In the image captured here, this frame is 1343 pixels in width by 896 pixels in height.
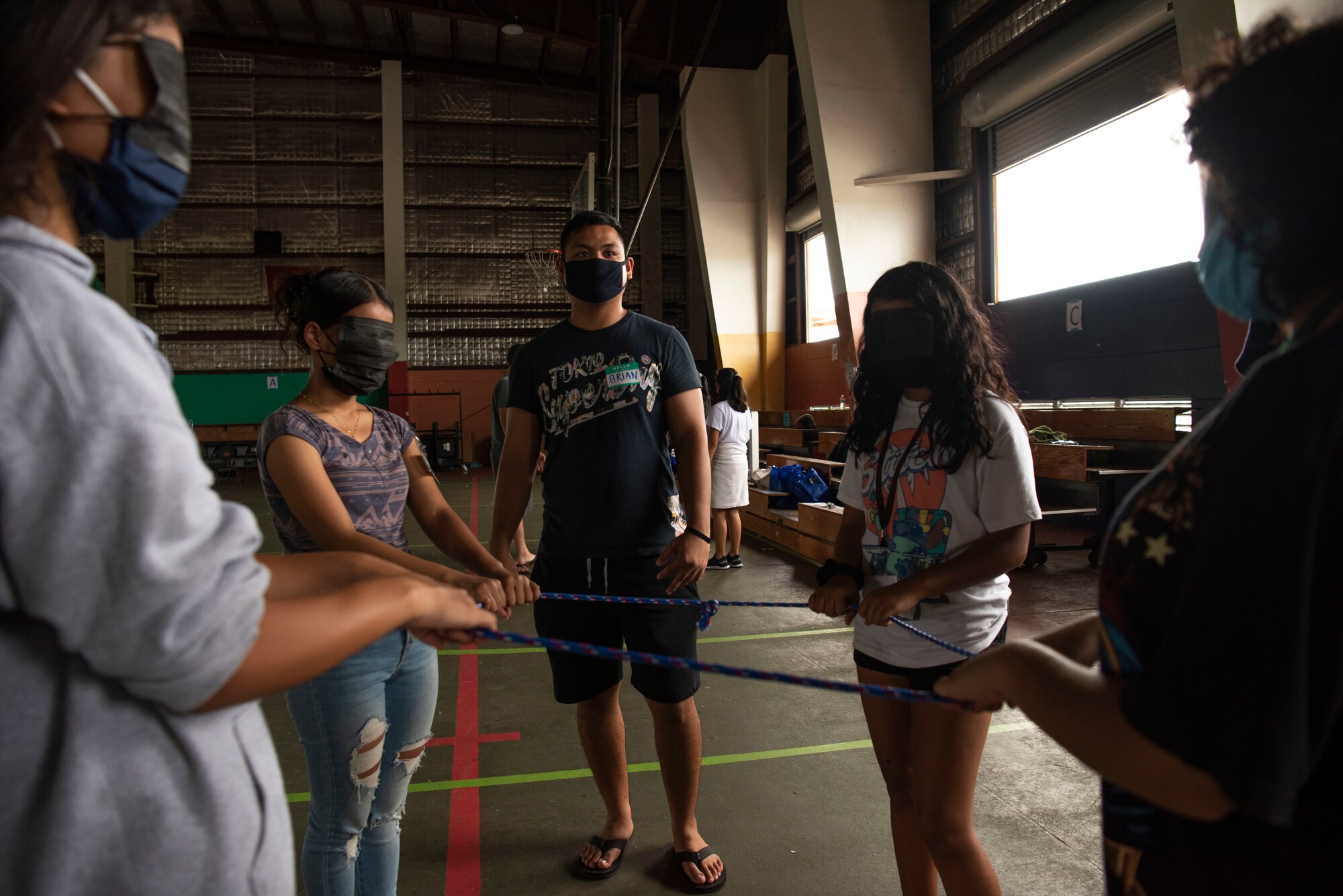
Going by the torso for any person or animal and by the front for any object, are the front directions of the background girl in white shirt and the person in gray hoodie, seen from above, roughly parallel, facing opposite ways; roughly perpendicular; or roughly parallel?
roughly perpendicular

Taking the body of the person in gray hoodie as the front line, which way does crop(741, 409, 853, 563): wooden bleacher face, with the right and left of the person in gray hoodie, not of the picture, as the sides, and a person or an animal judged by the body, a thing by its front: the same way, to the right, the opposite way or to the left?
the opposite way

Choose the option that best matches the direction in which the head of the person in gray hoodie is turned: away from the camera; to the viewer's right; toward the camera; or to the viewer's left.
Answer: to the viewer's right

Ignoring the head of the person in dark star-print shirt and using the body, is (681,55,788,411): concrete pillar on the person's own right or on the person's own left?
on the person's own right

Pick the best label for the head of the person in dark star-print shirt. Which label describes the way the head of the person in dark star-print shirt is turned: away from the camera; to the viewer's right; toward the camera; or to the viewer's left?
to the viewer's left

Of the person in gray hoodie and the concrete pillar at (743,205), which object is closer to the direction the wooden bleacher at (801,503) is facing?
the person in gray hoodie

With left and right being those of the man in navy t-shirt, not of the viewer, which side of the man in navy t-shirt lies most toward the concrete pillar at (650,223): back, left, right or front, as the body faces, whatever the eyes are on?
back

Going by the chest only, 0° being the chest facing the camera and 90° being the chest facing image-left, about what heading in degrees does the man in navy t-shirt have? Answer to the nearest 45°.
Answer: approximately 0°

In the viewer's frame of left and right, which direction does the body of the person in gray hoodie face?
facing to the right of the viewer
